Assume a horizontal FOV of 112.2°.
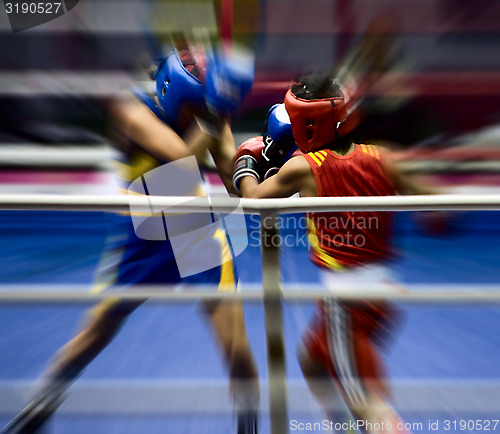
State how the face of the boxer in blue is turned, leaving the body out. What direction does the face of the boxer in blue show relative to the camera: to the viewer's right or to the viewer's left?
to the viewer's right

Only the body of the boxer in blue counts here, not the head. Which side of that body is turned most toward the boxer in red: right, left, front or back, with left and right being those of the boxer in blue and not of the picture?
front

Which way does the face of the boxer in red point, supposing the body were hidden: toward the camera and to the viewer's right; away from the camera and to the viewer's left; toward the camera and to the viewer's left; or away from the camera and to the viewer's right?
away from the camera and to the viewer's left

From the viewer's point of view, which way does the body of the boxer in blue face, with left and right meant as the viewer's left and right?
facing the viewer and to the right of the viewer

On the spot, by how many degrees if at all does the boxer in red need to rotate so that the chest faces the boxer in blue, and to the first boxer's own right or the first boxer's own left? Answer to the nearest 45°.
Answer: approximately 45° to the first boxer's own left

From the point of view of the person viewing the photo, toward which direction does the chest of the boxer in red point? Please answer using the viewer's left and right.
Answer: facing away from the viewer and to the left of the viewer
